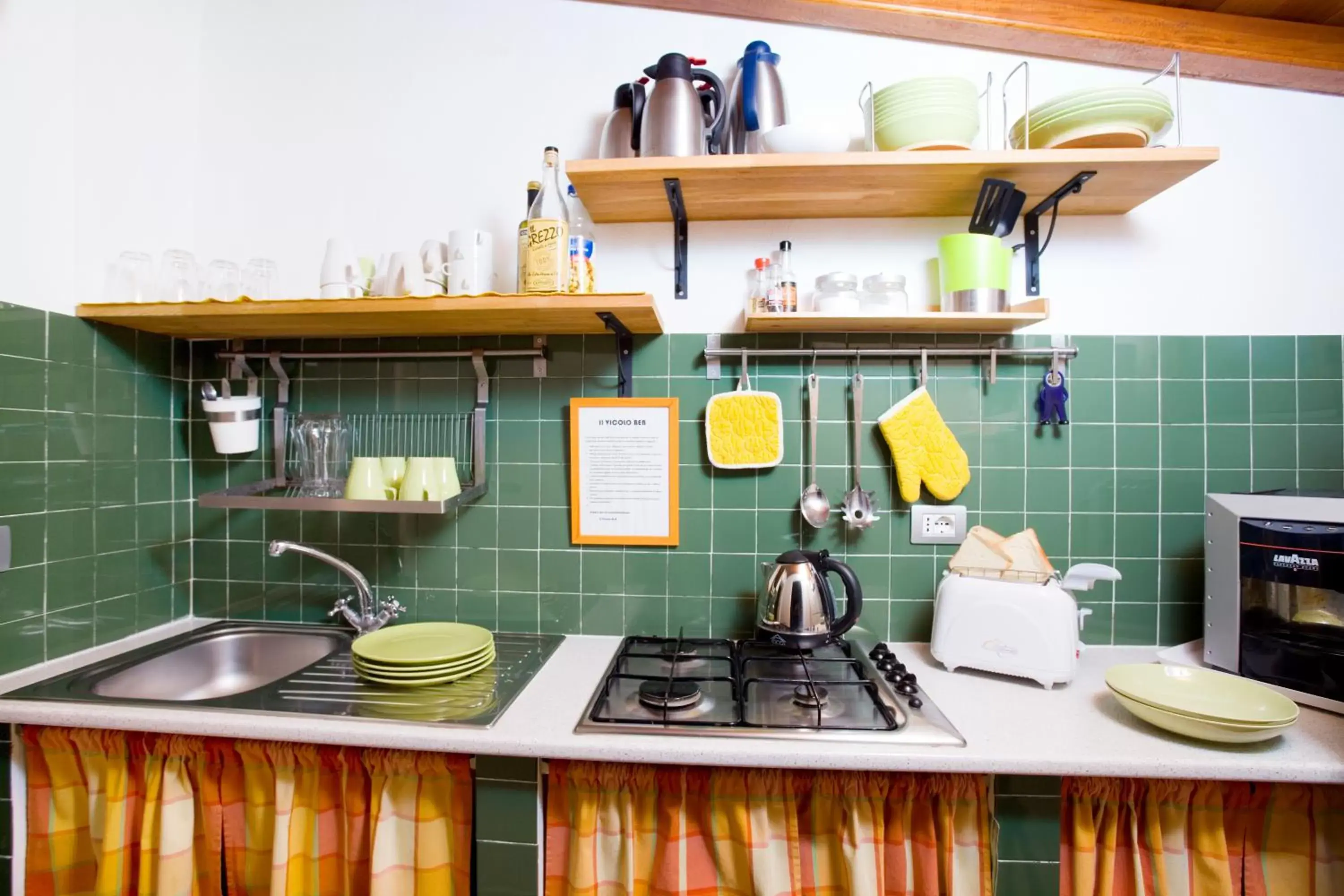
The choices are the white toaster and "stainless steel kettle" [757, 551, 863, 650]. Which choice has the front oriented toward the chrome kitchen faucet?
the stainless steel kettle

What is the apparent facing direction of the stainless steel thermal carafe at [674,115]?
to the viewer's left

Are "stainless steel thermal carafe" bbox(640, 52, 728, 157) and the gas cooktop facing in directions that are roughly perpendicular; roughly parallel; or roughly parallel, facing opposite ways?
roughly perpendicular

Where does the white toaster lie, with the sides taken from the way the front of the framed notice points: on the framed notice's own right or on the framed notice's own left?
on the framed notice's own left

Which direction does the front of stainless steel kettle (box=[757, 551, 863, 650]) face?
to the viewer's left

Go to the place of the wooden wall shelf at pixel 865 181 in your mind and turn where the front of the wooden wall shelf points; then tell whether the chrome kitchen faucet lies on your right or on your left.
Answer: on your right
